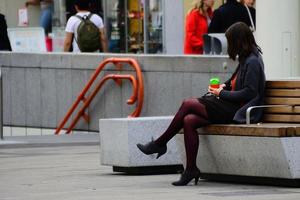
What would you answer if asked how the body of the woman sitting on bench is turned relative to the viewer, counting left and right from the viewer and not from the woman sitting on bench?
facing to the left of the viewer

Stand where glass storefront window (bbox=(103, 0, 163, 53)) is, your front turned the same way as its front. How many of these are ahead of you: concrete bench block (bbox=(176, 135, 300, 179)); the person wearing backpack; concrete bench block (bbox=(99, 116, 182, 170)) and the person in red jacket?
4

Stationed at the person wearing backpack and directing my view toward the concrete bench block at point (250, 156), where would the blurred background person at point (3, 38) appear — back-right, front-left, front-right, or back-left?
back-right

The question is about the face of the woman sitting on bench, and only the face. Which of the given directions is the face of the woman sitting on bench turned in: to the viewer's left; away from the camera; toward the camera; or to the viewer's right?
to the viewer's left
